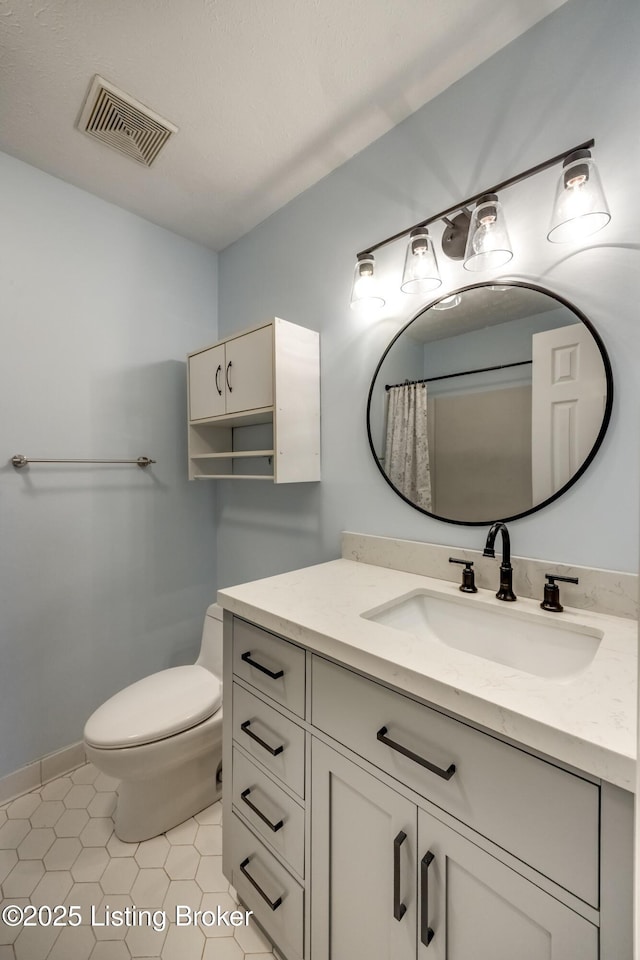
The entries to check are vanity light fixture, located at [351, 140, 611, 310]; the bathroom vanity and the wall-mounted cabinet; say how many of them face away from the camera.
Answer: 0

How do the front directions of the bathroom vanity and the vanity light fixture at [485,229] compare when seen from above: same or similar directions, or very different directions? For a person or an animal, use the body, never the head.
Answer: same or similar directions

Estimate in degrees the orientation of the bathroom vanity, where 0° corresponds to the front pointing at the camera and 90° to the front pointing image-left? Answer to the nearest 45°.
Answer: approximately 45°

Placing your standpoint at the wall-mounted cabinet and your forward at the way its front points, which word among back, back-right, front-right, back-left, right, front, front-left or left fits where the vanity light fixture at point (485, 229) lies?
left

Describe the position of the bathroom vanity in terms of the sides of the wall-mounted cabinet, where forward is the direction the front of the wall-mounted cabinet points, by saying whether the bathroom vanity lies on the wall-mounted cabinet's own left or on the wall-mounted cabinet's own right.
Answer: on the wall-mounted cabinet's own left

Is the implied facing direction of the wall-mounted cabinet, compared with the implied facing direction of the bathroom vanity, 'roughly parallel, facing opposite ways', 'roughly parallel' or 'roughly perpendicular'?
roughly parallel

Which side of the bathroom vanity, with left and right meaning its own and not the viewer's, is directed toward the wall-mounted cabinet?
right

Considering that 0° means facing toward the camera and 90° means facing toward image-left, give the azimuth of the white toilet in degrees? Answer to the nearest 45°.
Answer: approximately 45°

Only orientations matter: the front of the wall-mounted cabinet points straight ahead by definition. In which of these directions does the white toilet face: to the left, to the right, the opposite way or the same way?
the same way

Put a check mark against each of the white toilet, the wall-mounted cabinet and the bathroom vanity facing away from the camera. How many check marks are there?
0

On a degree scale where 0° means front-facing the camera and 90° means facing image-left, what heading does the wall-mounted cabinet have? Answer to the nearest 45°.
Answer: approximately 45°
